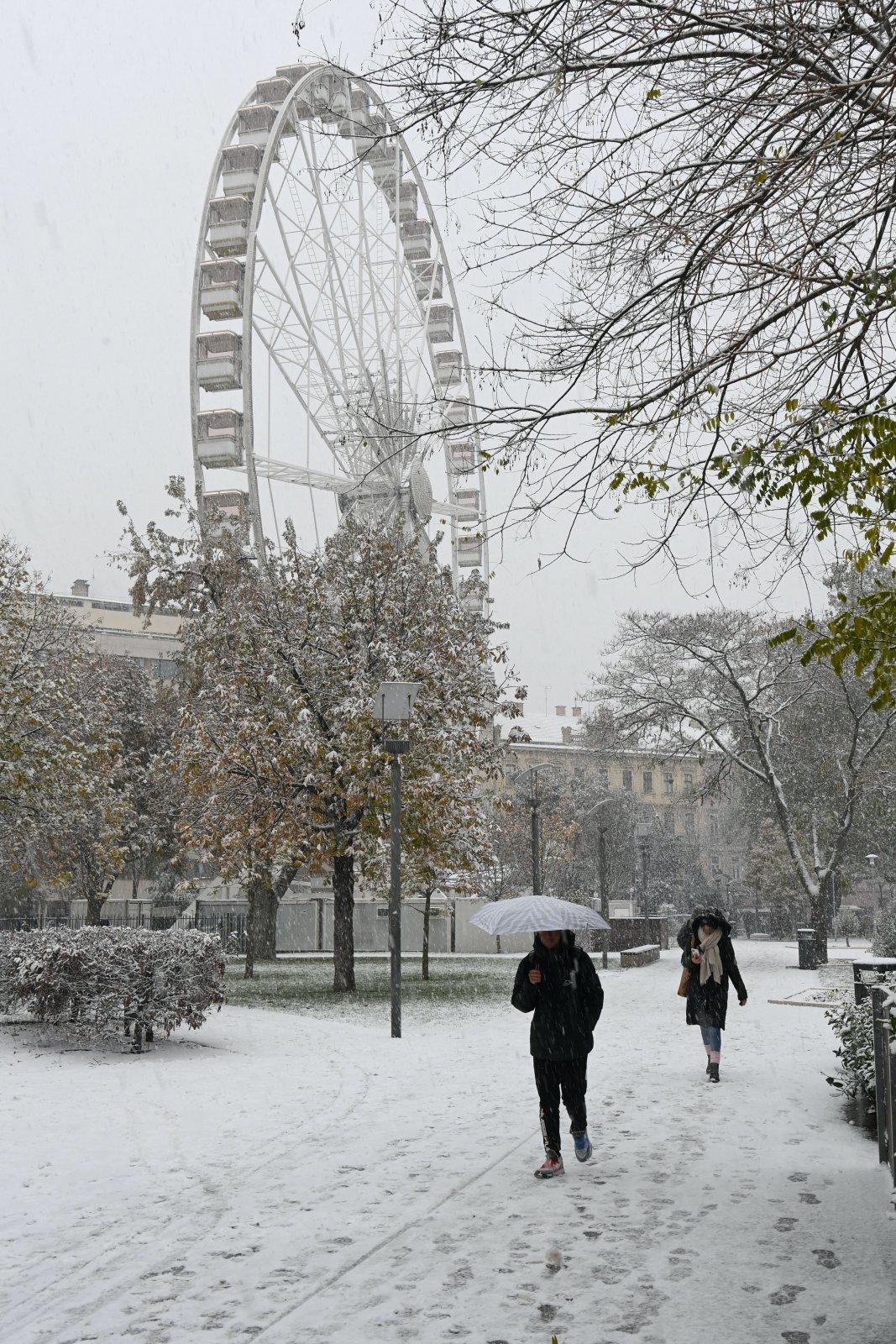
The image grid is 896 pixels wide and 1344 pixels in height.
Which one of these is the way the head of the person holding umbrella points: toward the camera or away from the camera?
toward the camera

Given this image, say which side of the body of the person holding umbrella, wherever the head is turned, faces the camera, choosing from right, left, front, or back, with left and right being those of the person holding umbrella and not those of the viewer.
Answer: front

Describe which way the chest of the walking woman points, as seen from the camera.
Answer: toward the camera

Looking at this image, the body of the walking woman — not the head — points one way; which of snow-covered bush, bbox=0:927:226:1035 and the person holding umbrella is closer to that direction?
the person holding umbrella

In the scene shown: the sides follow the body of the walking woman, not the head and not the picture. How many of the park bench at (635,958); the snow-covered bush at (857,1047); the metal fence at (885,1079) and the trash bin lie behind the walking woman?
2

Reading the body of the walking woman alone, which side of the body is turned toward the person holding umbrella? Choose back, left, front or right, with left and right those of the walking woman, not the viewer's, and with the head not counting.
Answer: front

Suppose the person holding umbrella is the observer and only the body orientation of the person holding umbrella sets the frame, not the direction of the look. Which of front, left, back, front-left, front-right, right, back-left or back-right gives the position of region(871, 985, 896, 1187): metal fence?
left

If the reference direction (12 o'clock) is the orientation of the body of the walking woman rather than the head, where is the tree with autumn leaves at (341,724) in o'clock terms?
The tree with autumn leaves is roughly at 5 o'clock from the walking woman.

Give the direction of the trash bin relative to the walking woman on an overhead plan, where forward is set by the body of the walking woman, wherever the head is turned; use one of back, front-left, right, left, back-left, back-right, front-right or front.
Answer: back

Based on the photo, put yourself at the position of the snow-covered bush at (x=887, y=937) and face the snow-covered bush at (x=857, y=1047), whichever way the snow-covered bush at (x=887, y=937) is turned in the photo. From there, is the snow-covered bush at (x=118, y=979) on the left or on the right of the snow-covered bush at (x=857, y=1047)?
right

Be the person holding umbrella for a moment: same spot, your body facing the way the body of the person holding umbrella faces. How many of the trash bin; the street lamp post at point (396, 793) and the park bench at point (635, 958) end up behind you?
3

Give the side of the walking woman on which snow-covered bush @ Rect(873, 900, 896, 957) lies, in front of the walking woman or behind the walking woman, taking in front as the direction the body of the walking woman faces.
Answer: behind

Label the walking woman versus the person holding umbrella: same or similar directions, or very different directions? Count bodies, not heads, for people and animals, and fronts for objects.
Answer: same or similar directions

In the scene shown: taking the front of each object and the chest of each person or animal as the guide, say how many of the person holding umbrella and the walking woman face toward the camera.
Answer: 2
